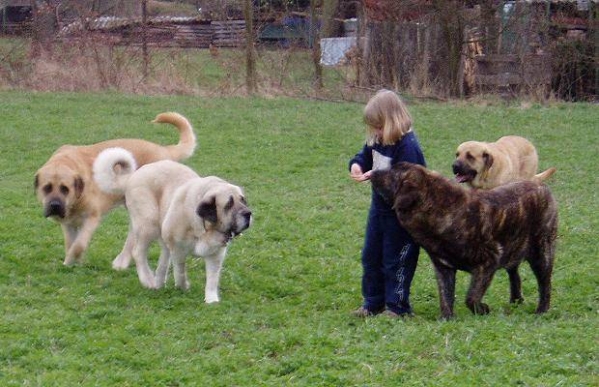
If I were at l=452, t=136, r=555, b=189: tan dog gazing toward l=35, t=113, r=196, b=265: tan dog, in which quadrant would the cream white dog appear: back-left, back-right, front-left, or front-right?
front-left

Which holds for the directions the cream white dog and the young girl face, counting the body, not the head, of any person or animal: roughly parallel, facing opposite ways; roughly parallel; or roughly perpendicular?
roughly perpendicular

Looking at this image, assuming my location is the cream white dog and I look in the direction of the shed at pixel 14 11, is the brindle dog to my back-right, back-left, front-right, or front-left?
back-right

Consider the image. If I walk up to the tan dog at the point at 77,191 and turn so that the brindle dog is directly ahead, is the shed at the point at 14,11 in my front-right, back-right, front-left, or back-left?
back-left

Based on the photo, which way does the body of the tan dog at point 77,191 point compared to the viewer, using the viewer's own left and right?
facing the viewer and to the left of the viewer

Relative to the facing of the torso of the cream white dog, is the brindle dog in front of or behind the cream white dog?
in front

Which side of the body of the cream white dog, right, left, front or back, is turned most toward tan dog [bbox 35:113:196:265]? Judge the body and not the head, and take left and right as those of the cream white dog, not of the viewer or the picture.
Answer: back

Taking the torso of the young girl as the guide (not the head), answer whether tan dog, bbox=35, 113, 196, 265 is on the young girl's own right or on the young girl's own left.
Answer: on the young girl's own right

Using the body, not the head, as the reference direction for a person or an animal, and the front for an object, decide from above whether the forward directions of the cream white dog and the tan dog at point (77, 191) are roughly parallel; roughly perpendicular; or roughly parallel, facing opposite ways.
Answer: roughly perpendicular

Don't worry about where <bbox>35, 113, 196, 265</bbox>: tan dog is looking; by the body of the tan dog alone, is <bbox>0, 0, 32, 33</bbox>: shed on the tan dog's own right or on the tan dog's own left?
on the tan dog's own right

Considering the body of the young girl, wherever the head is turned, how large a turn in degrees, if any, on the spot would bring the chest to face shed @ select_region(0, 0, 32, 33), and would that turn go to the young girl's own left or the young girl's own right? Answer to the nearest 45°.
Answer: approximately 90° to the young girl's own right

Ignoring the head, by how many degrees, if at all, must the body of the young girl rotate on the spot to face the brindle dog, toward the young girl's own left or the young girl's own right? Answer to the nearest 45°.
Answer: approximately 90° to the young girl's own left

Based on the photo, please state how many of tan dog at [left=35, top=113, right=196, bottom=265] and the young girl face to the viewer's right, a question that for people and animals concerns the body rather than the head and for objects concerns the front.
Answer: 0

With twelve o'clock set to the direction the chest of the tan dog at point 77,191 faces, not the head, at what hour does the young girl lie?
The young girl is roughly at 9 o'clock from the tan dog.

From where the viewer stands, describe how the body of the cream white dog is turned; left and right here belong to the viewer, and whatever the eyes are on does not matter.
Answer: facing the viewer and to the right of the viewer

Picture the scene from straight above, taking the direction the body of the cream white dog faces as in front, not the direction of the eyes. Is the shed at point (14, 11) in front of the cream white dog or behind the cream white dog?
behind
